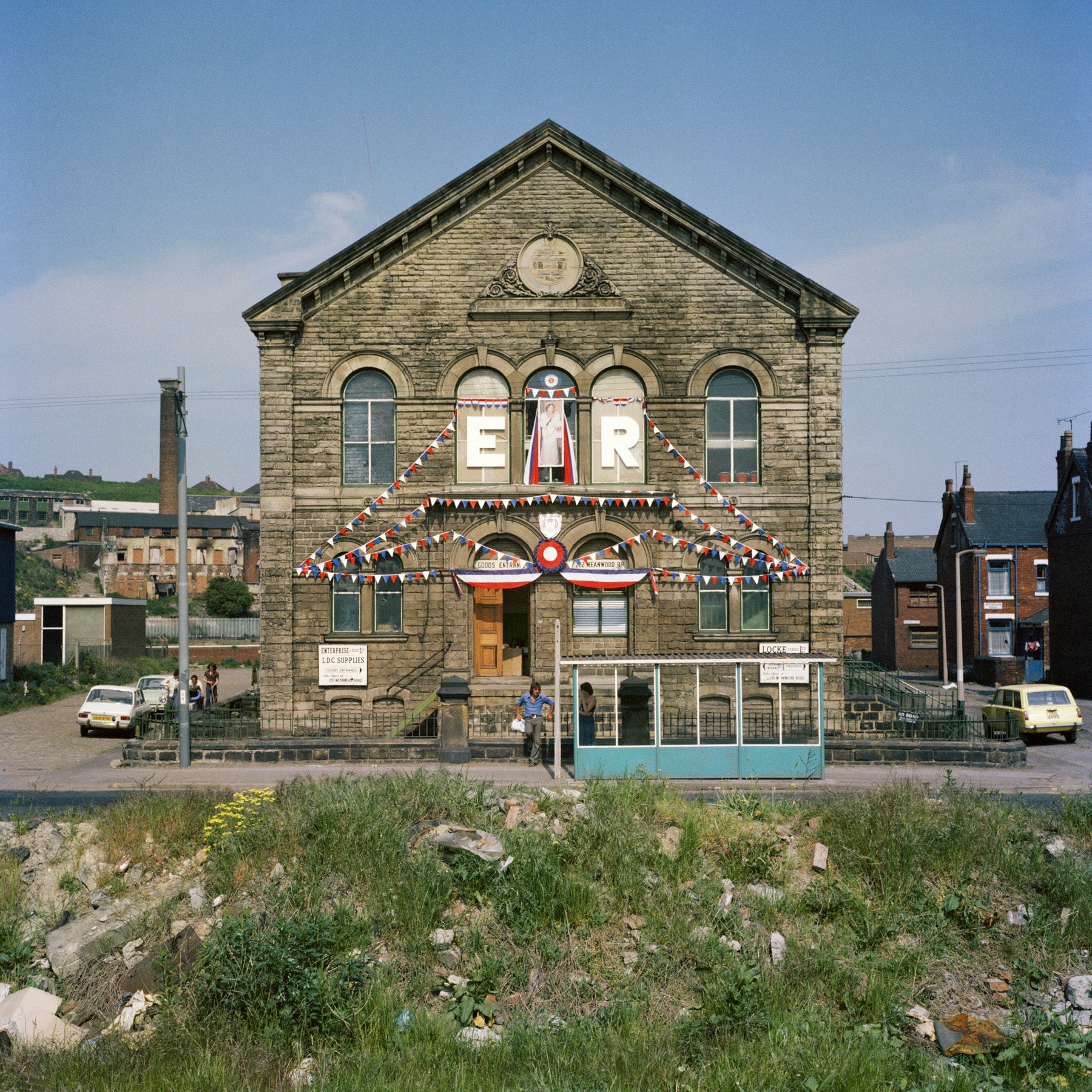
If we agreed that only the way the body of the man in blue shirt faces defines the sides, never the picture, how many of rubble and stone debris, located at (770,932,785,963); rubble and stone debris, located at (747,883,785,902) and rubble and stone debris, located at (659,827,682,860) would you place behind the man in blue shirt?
0

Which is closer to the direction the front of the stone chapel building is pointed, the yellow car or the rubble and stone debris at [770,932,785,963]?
the rubble and stone debris

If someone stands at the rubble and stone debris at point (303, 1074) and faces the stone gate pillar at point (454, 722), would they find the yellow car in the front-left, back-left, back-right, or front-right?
front-right

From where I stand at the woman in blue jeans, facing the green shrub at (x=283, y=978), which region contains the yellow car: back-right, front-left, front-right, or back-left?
back-left

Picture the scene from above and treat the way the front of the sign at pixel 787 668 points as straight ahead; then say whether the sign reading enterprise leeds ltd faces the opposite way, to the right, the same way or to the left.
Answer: the same way

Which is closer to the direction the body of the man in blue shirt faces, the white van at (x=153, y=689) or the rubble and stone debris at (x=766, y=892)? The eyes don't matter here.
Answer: the rubble and stone debris

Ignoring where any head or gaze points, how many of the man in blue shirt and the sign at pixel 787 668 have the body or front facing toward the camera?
2

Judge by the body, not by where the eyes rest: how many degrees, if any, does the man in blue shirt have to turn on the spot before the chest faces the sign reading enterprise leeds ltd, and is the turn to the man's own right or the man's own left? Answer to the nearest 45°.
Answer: approximately 135° to the man's own right

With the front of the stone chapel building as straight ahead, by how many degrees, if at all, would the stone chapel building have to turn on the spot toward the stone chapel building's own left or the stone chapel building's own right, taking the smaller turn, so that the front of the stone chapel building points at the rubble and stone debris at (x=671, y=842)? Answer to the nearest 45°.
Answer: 0° — it already faces it

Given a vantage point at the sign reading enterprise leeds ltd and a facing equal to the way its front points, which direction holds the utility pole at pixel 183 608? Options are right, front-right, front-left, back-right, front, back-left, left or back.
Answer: front-right

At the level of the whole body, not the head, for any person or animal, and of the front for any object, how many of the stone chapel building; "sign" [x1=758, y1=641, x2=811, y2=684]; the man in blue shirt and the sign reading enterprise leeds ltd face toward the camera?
4

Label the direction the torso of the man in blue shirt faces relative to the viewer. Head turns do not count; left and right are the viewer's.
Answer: facing the viewer

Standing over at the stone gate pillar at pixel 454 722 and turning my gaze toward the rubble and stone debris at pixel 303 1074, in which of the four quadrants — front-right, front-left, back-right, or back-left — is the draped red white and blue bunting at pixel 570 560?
back-left

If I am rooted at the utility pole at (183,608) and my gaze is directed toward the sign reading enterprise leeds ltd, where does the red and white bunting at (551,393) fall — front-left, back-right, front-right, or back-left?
front-right

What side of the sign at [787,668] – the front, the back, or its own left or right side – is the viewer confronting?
front

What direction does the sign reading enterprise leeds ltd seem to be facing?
toward the camera

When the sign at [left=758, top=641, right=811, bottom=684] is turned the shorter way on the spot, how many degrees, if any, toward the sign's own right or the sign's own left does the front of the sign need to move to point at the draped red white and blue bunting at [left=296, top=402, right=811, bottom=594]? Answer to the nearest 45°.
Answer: approximately 90° to the sign's own right

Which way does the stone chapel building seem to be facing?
toward the camera
